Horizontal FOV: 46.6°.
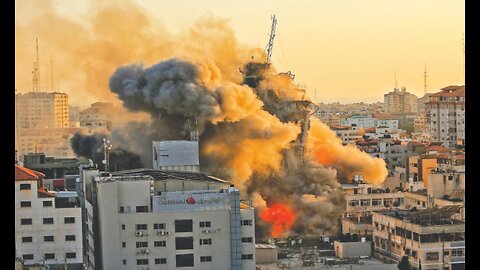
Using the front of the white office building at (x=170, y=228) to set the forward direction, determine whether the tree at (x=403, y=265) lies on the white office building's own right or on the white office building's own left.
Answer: on the white office building's own left

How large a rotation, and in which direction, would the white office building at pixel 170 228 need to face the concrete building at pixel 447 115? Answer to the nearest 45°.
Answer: approximately 135° to its left

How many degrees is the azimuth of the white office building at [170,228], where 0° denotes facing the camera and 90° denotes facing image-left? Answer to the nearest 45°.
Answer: approximately 0°

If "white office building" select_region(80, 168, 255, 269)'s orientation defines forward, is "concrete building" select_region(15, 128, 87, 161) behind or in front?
behind
